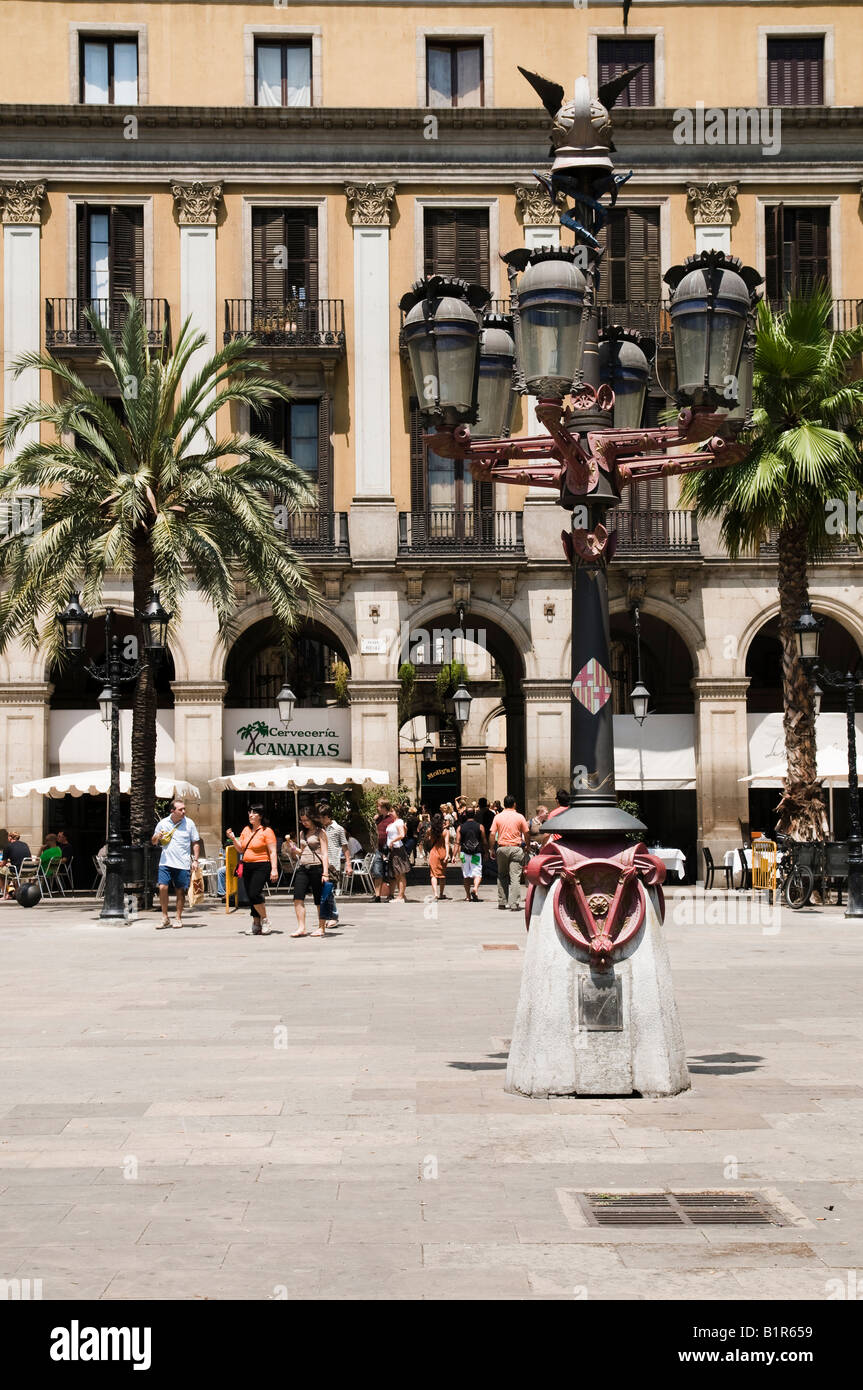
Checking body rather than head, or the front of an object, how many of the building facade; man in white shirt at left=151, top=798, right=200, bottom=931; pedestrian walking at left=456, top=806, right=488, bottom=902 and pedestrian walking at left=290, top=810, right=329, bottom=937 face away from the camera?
1

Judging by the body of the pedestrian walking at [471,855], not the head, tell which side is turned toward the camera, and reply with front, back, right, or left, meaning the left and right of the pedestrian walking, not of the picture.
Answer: back

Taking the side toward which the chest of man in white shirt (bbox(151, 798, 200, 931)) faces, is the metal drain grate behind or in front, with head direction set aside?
in front

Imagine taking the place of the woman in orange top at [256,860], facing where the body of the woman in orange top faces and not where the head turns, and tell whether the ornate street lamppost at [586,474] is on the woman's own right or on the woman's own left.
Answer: on the woman's own left

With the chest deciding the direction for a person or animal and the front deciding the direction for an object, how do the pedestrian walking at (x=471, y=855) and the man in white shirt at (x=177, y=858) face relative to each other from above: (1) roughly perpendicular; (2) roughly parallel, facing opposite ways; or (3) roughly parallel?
roughly parallel, facing opposite ways

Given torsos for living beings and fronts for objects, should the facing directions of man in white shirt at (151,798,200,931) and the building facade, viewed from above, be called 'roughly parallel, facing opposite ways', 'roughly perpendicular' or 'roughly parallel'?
roughly parallel

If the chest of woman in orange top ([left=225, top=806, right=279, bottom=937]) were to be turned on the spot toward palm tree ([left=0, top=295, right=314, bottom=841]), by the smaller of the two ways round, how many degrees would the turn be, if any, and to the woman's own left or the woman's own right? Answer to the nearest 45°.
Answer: approximately 135° to the woman's own right

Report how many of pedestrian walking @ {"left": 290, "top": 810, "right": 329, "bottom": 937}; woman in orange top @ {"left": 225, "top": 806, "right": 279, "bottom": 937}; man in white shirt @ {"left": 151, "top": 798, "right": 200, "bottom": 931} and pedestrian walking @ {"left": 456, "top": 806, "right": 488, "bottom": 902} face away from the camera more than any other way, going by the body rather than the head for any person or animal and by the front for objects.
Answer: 1

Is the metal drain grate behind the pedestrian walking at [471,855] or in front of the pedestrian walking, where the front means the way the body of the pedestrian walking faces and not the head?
behind

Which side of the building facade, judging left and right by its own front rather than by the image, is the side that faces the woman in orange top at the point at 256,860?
front

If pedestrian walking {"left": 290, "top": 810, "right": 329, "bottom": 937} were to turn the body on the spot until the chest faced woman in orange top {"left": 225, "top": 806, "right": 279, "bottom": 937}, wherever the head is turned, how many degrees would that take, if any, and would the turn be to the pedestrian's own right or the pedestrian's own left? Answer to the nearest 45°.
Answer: approximately 45° to the pedestrian's own right

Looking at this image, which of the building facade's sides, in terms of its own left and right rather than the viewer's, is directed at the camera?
front

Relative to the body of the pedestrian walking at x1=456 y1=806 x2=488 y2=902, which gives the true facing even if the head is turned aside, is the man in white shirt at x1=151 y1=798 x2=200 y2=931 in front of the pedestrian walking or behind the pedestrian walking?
behind
